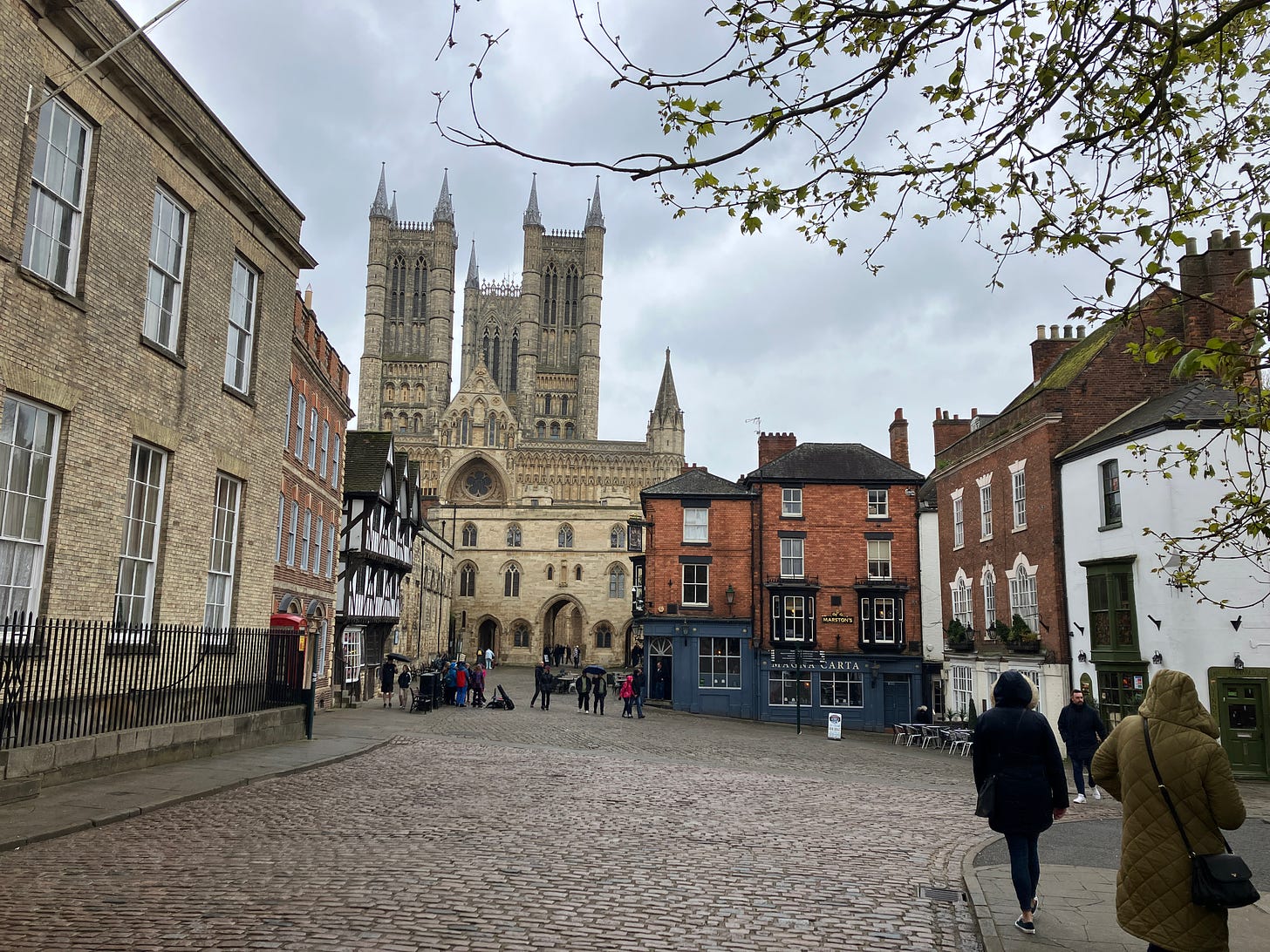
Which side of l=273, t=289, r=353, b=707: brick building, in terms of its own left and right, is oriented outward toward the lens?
right

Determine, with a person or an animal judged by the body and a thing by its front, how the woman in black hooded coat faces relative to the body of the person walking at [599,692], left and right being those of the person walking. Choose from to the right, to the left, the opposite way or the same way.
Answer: the opposite way

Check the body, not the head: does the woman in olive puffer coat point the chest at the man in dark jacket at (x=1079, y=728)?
yes

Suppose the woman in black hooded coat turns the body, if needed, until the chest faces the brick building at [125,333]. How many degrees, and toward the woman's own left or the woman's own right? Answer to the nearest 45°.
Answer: approximately 90° to the woman's own left

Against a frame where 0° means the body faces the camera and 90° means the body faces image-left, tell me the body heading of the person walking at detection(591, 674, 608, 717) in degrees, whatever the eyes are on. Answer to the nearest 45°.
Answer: approximately 0°

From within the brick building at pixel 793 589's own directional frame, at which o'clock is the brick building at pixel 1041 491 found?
the brick building at pixel 1041 491 is roughly at 11 o'clock from the brick building at pixel 793 589.

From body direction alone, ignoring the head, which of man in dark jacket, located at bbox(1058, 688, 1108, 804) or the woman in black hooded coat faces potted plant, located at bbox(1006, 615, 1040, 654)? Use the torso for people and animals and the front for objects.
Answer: the woman in black hooded coat

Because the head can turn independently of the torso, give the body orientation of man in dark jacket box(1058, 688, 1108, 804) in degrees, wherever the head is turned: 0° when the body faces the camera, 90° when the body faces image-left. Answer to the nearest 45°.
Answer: approximately 0°

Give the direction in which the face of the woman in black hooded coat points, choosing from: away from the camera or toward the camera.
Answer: away from the camera

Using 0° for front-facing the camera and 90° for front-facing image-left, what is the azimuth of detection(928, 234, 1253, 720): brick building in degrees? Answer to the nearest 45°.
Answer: approximately 45°

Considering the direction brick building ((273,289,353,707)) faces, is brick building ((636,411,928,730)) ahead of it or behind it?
ahead

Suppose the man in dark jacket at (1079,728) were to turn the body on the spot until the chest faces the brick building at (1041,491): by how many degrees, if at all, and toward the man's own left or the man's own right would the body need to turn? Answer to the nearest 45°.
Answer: approximately 180°

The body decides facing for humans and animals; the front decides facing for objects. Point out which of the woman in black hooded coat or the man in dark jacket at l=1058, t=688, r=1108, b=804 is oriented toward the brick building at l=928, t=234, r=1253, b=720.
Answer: the woman in black hooded coat

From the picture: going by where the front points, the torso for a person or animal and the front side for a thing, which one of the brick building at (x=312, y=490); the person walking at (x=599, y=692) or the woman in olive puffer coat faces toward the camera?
the person walking
